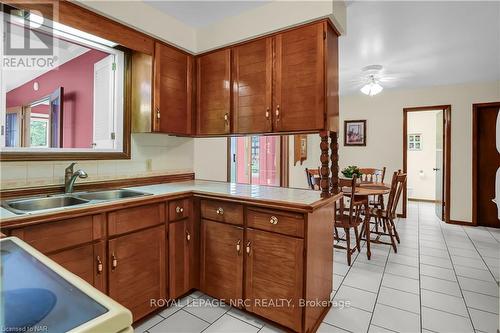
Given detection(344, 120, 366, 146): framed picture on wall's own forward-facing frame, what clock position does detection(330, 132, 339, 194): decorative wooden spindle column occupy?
The decorative wooden spindle column is roughly at 12 o'clock from the framed picture on wall.

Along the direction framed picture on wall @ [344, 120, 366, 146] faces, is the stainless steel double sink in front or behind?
in front

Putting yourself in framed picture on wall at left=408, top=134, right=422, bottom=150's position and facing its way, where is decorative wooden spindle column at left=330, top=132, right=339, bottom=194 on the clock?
The decorative wooden spindle column is roughly at 12 o'clock from the framed picture on wall.

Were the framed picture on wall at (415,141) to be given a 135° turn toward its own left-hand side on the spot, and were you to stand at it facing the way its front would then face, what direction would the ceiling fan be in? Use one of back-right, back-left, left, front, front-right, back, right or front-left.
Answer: back-right

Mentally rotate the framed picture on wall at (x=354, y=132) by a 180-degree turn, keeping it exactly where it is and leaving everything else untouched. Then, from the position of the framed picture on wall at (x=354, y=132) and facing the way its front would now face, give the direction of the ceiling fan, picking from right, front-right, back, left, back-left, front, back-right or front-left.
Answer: back

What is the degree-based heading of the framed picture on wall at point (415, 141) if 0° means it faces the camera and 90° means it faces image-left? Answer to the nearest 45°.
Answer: approximately 0°

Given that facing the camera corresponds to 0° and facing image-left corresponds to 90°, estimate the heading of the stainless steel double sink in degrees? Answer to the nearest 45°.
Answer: approximately 315°

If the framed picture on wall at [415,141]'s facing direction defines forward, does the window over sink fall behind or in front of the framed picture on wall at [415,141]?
in front

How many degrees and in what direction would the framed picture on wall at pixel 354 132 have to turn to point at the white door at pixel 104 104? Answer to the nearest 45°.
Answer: approximately 45° to its right

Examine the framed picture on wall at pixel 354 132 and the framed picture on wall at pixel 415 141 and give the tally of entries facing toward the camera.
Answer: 2
